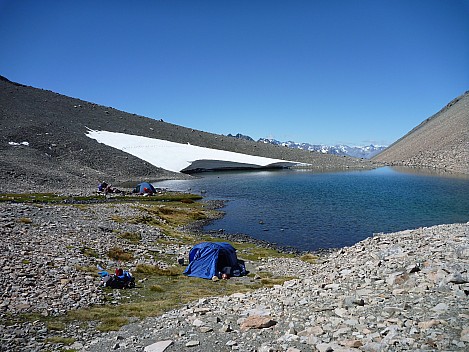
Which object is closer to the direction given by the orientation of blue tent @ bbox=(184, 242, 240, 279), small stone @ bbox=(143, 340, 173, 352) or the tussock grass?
the small stone

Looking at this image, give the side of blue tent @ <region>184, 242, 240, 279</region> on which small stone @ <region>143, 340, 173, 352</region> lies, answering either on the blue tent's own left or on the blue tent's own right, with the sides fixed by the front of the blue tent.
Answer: on the blue tent's own right

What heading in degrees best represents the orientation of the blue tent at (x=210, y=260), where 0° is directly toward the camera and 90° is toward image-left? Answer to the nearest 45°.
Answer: approximately 315°

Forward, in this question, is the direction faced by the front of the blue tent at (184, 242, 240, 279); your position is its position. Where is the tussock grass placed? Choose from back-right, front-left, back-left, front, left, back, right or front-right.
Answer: back-right

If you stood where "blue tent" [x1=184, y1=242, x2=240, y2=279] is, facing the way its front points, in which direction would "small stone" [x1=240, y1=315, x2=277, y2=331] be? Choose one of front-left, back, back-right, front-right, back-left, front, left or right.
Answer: front-right
